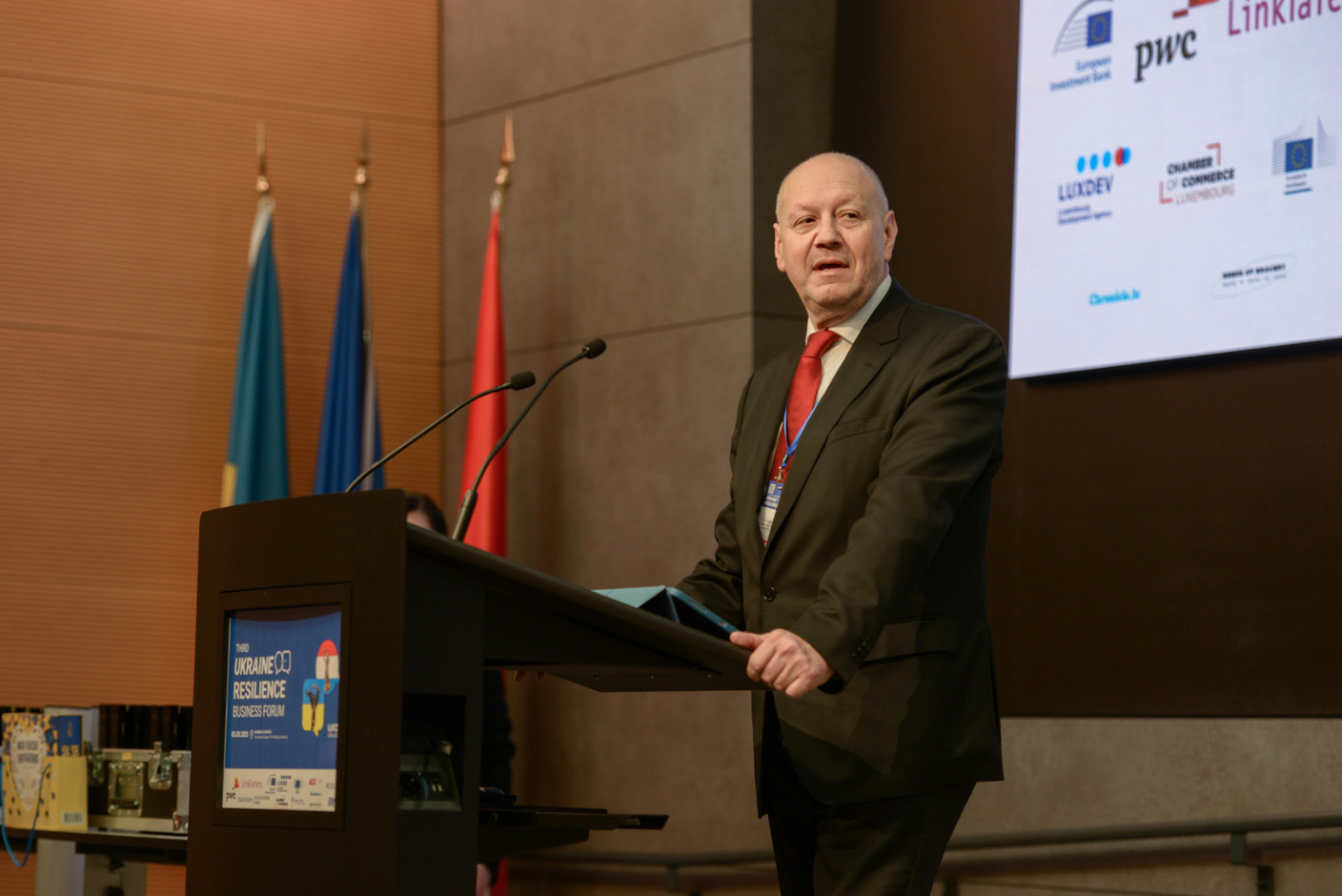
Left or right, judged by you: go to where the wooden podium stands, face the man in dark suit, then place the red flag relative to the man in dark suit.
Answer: left

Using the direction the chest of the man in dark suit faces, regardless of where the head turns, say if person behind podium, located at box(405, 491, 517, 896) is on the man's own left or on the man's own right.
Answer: on the man's own right

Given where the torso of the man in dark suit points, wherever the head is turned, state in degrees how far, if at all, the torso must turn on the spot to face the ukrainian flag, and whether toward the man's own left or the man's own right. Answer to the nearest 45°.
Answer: approximately 90° to the man's own right

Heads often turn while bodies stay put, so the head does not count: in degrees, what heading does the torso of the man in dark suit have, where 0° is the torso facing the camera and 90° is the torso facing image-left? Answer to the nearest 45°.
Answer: approximately 45°

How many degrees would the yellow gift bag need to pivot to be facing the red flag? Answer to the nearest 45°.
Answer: approximately 135° to its left

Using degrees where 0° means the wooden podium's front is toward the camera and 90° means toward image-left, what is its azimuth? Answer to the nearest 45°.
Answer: approximately 45°
